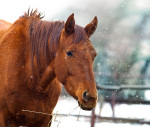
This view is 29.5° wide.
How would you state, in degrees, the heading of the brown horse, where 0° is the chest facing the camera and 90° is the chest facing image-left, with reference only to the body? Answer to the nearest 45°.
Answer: approximately 315°
